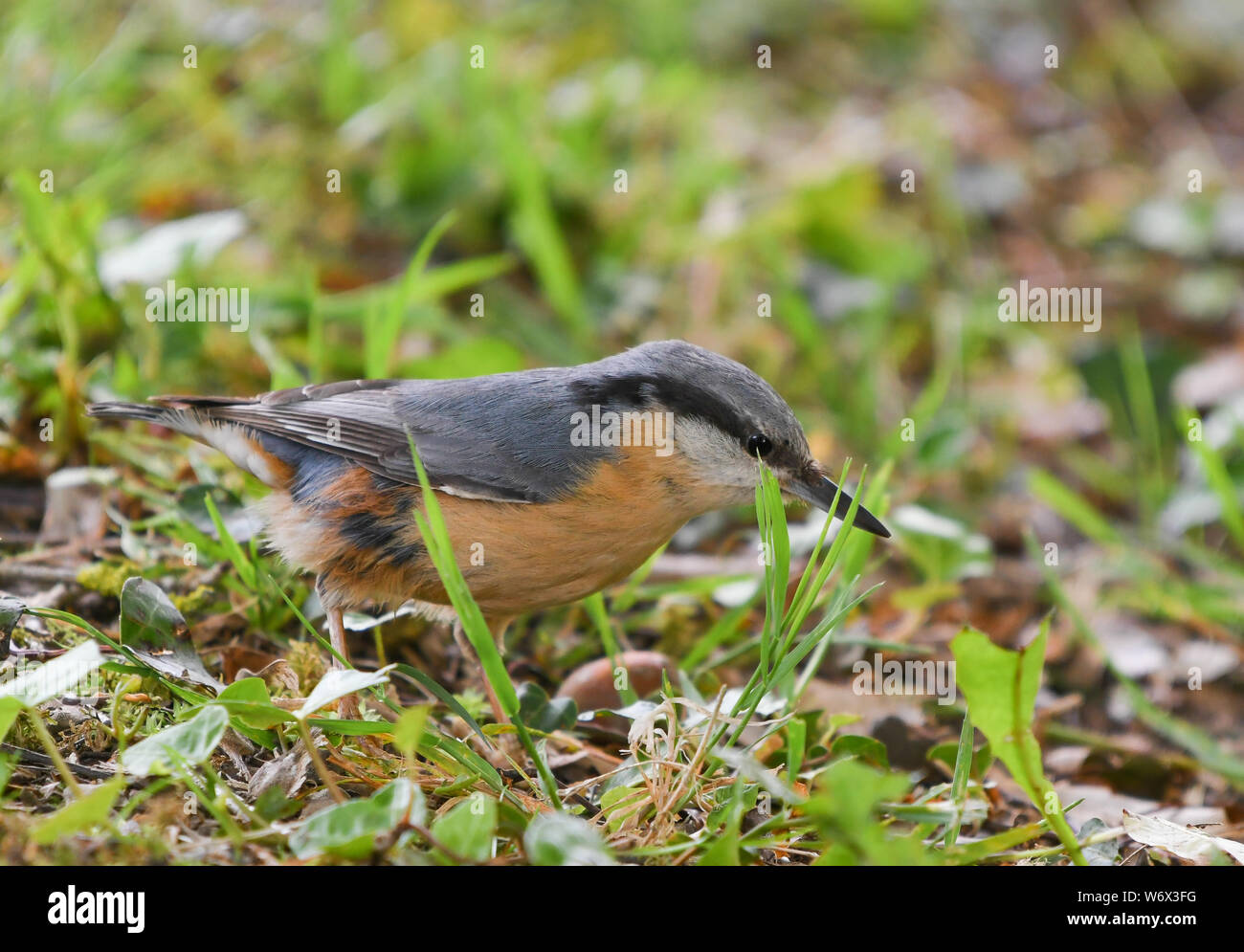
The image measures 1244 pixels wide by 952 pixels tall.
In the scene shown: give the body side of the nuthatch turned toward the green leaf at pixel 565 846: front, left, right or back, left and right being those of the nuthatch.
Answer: right

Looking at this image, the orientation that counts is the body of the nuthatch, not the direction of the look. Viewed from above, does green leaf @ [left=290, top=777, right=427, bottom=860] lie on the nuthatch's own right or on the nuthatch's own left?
on the nuthatch's own right

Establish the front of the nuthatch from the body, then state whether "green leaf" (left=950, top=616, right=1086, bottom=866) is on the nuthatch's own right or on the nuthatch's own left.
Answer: on the nuthatch's own right

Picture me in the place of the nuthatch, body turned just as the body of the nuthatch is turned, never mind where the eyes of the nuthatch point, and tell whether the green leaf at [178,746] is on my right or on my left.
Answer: on my right

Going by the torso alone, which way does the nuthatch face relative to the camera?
to the viewer's right
